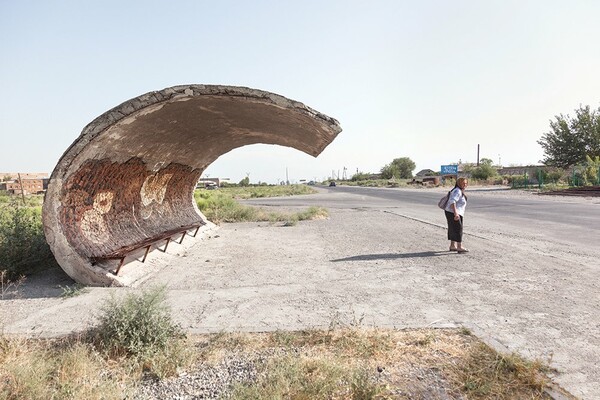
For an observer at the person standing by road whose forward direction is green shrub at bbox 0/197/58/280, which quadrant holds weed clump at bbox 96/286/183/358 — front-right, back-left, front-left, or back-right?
front-left

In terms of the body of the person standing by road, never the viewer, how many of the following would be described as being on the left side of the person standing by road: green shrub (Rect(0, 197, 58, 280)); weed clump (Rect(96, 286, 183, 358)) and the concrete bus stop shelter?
0

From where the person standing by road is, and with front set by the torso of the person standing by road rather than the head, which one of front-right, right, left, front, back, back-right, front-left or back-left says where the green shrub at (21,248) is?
back-right
